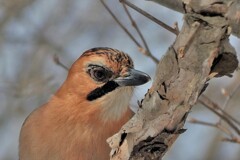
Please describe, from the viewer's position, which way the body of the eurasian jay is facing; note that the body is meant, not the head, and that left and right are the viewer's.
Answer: facing the viewer and to the right of the viewer

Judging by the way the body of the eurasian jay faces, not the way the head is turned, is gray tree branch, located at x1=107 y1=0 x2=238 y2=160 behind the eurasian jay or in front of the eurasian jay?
in front

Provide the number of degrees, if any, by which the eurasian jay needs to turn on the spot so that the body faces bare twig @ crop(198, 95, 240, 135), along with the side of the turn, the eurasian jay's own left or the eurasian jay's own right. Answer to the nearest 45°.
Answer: approximately 45° to the eurasian jay's own left
